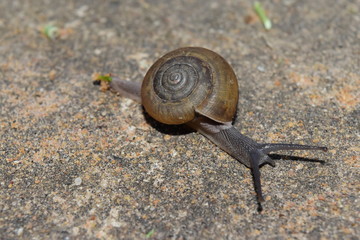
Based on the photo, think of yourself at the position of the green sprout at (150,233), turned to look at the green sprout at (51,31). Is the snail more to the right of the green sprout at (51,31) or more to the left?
right

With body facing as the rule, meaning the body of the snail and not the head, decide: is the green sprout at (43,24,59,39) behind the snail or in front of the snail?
behind

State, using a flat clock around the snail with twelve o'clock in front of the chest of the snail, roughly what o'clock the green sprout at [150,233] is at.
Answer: The green sprout is roughly at 2 o'clock from the snail.

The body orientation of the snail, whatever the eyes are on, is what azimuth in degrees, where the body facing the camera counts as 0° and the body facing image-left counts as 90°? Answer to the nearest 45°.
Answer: approximately 315°

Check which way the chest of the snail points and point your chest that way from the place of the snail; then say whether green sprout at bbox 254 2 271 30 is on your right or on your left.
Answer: on your left
